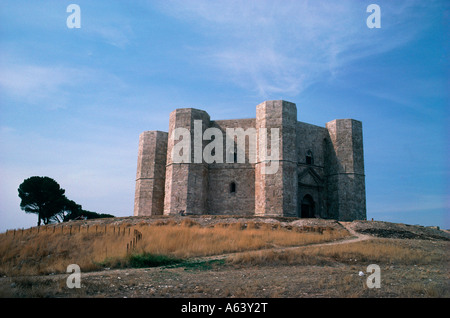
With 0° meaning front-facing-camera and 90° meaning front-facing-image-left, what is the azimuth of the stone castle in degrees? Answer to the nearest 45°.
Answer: approximately 315°
